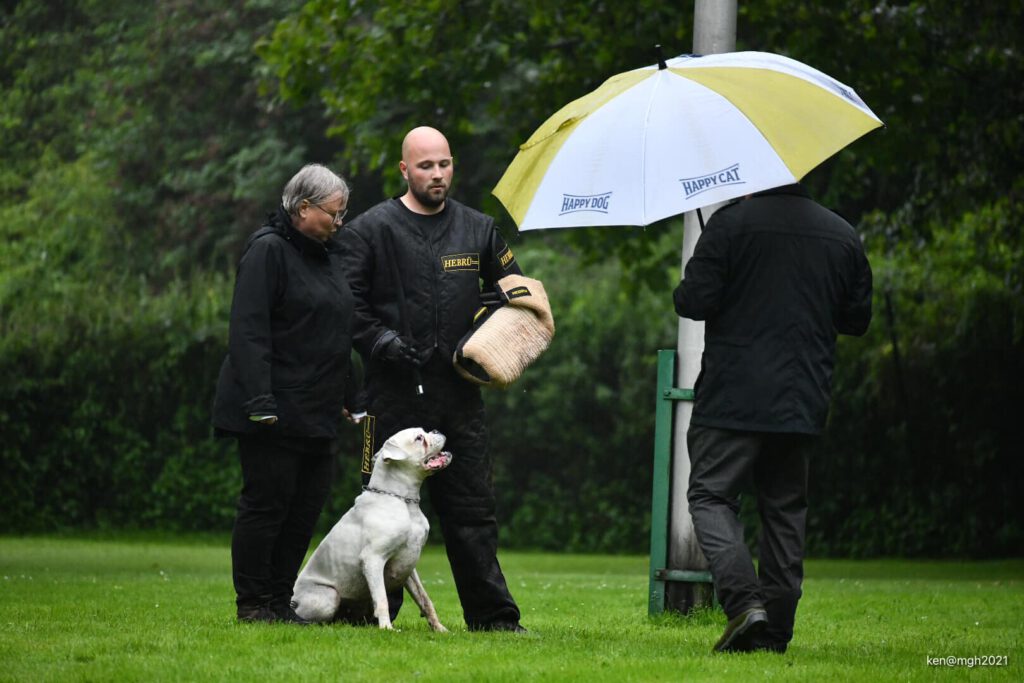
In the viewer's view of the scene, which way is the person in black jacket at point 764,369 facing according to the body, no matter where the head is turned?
away from the camera

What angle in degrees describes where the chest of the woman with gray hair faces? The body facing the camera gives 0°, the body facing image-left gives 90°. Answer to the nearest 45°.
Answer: approximately 315°

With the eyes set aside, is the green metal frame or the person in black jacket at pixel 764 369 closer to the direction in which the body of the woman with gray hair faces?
the person in black jacket

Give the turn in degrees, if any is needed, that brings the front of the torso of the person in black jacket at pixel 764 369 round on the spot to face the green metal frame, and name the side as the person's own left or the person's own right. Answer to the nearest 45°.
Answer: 0° — they already face it

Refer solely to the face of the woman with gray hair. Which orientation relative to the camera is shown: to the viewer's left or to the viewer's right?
to the viewer's right

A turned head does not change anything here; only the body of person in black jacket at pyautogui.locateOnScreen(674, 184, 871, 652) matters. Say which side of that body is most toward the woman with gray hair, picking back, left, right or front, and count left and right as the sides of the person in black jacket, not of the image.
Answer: left

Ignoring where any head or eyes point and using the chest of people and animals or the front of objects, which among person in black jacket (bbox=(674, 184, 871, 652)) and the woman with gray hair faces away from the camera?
the person in black jacket

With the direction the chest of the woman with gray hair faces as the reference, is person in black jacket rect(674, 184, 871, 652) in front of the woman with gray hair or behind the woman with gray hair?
in front

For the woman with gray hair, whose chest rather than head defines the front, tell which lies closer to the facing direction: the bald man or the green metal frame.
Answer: the bald man

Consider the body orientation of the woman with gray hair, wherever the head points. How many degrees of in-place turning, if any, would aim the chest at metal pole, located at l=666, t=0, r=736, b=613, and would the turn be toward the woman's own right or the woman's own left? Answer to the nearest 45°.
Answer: approximately 90° to the woman's own left

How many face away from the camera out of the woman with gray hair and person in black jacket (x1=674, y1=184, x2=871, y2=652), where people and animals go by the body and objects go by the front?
1

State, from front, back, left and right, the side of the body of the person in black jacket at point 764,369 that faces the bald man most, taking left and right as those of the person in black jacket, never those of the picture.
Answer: left

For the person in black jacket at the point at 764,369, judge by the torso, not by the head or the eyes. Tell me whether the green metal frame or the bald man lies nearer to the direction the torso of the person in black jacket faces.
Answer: the green metal frame

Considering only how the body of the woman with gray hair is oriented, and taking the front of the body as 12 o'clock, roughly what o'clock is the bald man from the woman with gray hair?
The bald man is roughly at 11 o'clock from the woman with gray hair.

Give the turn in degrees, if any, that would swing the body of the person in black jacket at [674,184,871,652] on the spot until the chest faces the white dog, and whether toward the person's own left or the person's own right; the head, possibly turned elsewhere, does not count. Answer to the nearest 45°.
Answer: approximately 90° to the person's own left
